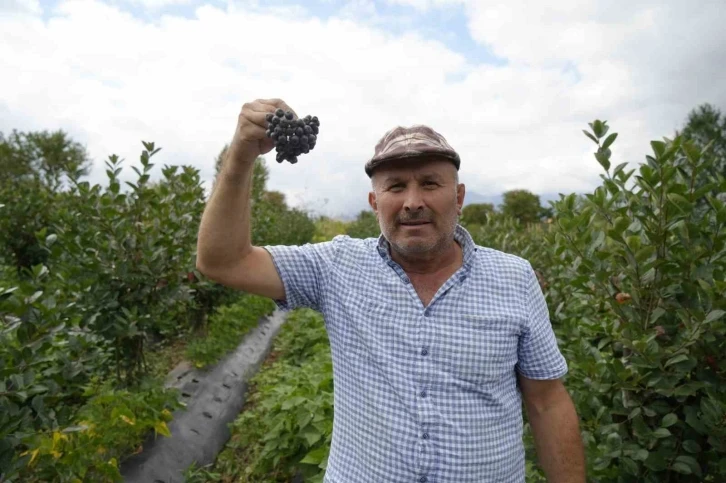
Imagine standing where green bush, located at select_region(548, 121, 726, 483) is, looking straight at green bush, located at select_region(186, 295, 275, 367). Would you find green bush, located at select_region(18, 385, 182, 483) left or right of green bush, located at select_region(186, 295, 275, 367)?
left

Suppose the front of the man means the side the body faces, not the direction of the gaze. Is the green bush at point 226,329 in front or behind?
behind

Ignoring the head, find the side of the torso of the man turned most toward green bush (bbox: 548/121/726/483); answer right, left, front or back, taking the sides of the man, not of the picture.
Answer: left

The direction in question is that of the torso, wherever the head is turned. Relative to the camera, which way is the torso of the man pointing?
toward the camera

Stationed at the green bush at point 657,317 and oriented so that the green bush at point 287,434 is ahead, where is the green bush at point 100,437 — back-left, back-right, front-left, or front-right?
front-left

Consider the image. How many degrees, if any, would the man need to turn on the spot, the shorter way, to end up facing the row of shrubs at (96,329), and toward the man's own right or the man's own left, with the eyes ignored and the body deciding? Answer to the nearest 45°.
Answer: approximately 135° to the man's own right
